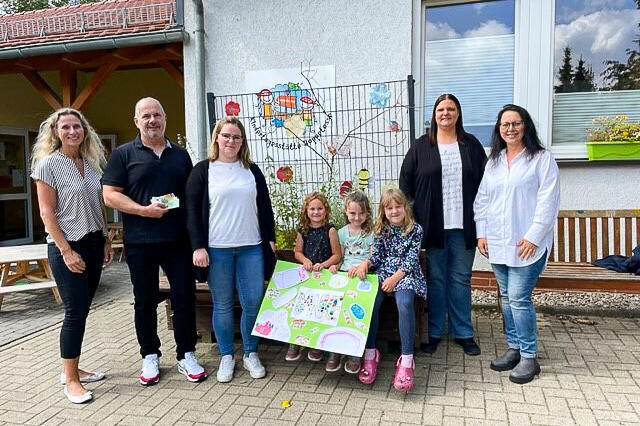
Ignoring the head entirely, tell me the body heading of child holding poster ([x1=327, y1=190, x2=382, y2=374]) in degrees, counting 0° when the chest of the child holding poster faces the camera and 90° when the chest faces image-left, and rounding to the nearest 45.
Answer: approximately 0°

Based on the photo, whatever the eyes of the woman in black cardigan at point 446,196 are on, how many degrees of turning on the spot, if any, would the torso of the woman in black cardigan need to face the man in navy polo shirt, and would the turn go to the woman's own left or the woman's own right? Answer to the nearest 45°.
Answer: approximately 45° to the woman's own right

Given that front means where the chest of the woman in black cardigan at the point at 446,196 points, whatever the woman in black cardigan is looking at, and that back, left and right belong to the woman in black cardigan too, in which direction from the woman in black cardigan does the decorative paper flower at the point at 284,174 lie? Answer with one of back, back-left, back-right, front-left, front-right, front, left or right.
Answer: back-right

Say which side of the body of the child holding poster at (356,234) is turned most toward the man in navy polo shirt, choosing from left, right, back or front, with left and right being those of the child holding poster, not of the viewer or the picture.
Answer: right

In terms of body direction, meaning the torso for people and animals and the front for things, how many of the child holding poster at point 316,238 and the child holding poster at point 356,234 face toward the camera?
2

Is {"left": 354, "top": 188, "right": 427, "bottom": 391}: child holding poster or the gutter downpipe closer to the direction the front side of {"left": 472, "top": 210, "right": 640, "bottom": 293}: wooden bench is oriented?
the child holding poster
